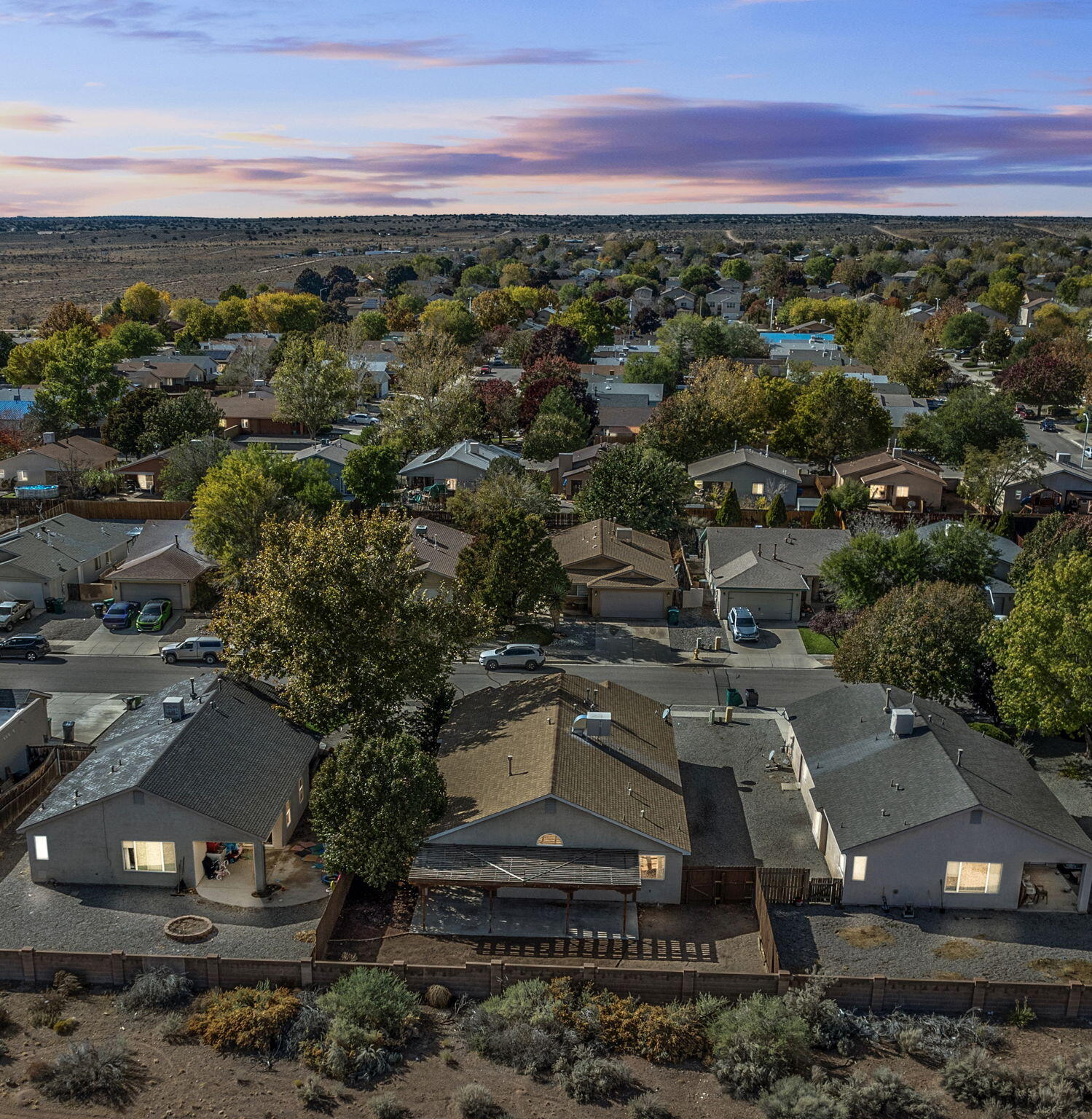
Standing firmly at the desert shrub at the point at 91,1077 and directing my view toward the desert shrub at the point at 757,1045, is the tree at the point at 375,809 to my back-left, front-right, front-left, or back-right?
front-left

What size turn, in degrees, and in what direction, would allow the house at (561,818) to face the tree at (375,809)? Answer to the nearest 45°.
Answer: approximately 90° to its left

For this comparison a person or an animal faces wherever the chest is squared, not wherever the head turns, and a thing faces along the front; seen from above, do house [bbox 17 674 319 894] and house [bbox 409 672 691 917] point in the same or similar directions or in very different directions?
same or similar directions

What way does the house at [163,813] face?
away from the camera

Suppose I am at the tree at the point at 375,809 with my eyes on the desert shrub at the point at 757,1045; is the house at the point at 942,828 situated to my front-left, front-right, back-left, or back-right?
front-left

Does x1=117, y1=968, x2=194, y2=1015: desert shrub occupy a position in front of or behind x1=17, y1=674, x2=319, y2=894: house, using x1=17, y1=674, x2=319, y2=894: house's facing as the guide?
behind

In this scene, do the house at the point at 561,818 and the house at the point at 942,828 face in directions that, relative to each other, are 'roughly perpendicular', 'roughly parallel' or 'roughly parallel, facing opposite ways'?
roughly parallel

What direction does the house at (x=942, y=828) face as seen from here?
away from the camera

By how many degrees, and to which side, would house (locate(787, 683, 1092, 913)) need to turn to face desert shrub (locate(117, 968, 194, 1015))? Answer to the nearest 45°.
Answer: approximately 135° to its left

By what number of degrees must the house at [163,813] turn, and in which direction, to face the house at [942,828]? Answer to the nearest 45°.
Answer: approximately 90° to its right

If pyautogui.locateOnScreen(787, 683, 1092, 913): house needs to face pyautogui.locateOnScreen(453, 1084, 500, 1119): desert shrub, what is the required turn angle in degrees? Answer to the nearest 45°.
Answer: approximately 135° to its left

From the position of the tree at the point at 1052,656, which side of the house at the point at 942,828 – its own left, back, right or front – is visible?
front

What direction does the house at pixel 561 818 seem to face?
away from the camera

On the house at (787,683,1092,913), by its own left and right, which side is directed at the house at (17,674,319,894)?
left

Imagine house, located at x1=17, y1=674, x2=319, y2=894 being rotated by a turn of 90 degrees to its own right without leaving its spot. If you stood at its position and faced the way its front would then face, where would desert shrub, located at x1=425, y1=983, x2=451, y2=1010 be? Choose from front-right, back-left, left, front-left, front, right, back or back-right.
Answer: front-right

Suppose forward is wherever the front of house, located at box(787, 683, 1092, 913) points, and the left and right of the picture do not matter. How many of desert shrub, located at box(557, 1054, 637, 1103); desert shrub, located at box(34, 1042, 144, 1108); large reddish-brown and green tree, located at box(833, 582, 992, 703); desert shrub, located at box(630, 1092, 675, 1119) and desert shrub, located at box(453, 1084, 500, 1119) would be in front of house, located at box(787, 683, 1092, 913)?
1

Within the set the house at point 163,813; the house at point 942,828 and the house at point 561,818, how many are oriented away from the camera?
3
